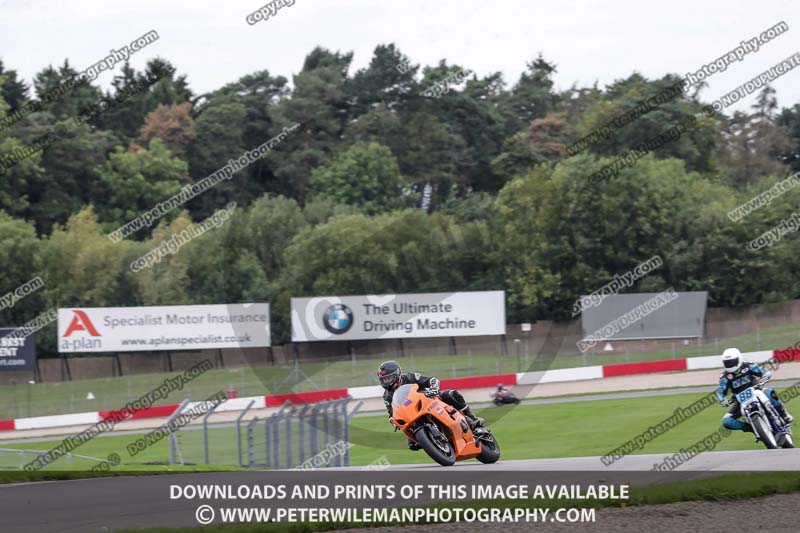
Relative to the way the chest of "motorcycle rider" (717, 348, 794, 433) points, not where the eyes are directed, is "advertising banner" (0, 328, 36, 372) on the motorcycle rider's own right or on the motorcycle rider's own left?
on the motorcycle rider's own right

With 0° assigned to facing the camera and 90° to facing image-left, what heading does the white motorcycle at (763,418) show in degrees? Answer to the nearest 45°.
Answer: approximately 45°

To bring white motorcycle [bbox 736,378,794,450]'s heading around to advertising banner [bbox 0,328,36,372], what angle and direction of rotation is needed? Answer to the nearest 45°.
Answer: approximately 90° to its right

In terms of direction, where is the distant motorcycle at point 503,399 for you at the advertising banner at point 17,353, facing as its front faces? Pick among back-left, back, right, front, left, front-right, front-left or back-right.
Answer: front-left
